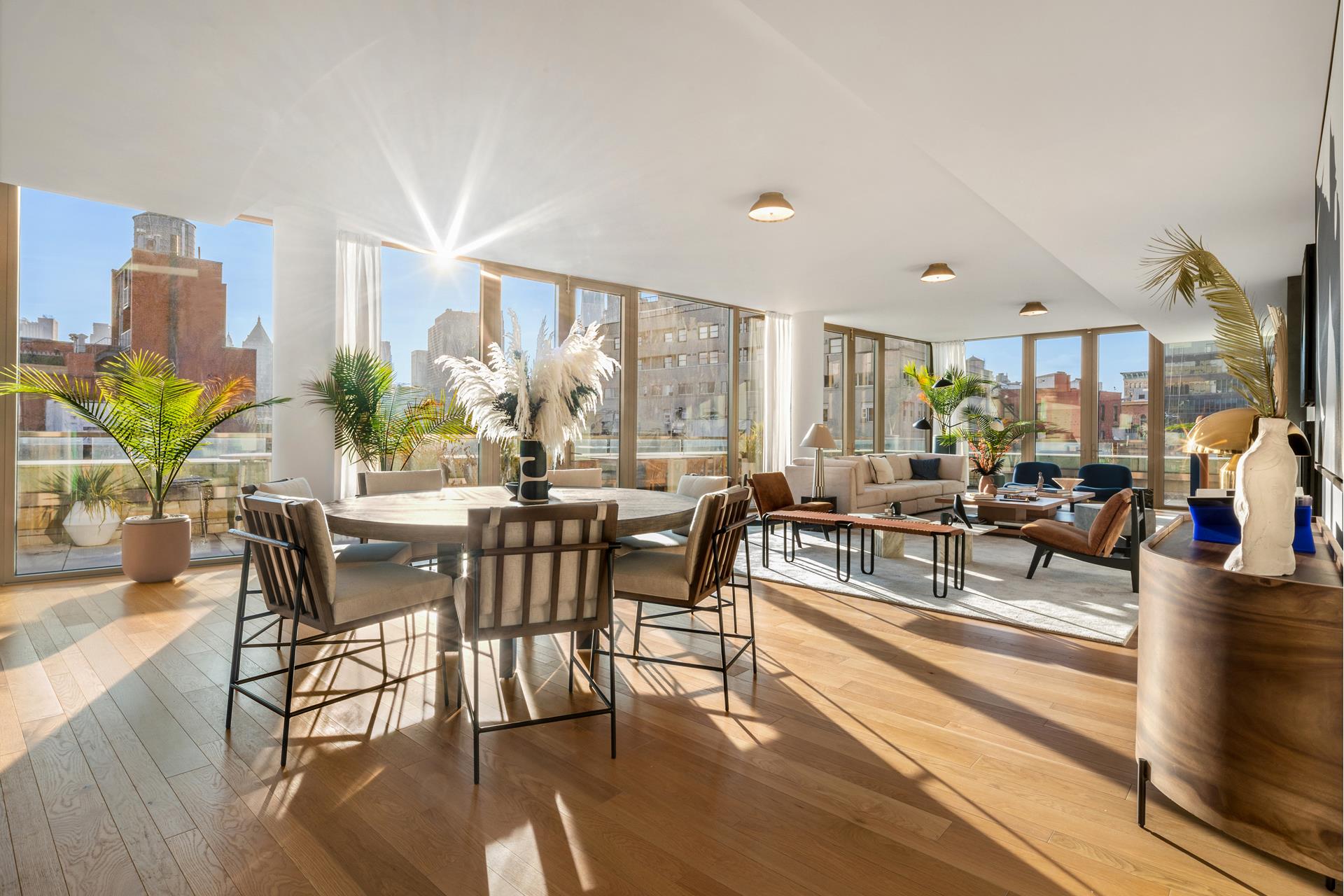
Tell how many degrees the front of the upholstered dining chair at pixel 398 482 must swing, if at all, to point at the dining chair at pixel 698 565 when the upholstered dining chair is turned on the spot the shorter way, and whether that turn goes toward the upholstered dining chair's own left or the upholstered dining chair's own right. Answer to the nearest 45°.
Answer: approximately 45° to the upholstered dining chair's own left

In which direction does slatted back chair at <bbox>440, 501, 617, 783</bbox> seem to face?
away from the camera

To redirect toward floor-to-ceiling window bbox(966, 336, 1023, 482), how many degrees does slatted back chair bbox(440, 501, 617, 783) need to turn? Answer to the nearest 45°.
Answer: approximately 45° to its right

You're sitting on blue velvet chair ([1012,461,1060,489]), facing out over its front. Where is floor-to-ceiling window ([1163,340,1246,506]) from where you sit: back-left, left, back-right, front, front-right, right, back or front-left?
back-left

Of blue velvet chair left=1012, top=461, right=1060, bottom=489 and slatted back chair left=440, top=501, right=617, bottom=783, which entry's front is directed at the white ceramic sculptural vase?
the blue velvet chair

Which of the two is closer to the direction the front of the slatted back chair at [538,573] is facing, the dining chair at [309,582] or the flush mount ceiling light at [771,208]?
the flush mount ceiling light

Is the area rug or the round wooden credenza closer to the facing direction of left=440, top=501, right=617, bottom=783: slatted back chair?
the area rug

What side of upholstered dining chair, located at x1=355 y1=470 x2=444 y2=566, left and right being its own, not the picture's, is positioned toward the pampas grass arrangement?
front

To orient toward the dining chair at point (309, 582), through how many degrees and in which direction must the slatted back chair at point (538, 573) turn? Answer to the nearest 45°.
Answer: approximately 90° to its left

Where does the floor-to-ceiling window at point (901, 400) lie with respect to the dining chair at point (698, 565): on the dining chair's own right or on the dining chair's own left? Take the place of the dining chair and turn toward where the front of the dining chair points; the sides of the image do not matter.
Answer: on the dining chair's own right

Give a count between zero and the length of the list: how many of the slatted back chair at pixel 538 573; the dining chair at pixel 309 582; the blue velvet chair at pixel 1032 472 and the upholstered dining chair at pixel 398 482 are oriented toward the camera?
2

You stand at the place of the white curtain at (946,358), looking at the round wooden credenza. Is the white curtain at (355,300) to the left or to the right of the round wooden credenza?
right

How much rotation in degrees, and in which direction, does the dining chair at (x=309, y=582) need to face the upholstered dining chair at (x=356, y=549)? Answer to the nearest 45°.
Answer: approximately 45° to its left

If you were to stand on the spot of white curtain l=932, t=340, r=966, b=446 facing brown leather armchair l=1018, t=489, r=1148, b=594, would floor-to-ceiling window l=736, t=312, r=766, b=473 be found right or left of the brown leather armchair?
right

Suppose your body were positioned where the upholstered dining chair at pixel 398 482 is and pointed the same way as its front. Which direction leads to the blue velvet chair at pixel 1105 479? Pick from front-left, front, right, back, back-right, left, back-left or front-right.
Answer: left

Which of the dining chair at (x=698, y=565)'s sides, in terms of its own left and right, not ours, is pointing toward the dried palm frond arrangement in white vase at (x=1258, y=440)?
back

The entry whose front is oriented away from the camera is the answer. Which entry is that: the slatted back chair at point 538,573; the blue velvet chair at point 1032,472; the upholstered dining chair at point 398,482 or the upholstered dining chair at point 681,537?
the slatted back chair
